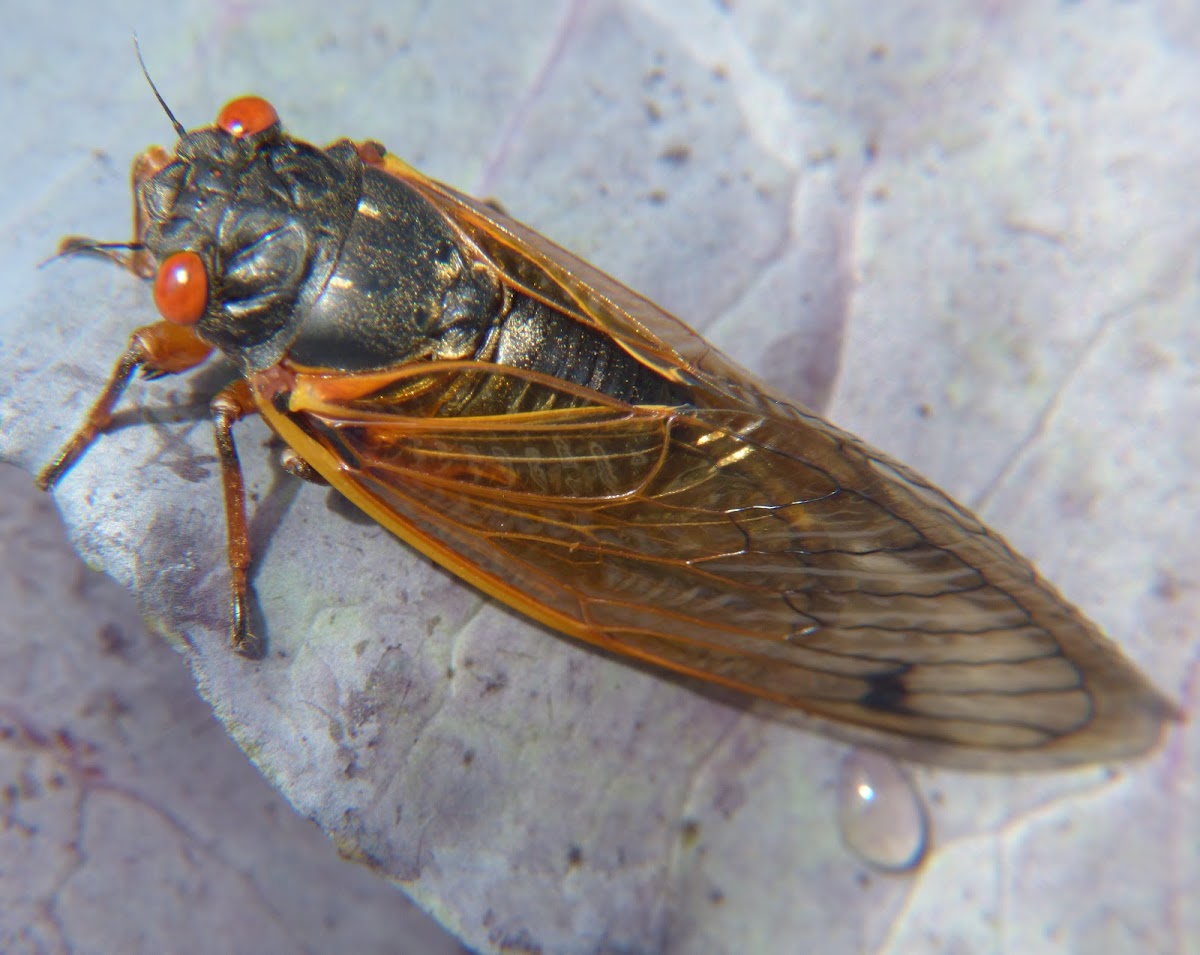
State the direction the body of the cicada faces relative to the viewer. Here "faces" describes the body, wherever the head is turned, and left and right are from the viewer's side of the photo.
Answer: facing away from the viewer and to the left of the viewer
